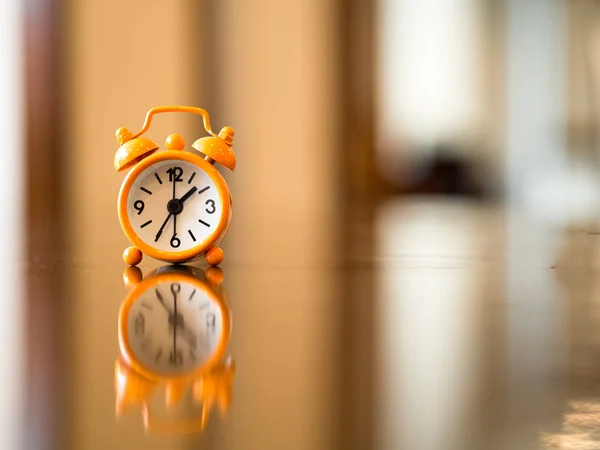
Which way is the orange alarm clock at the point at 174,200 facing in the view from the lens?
facing the viewer
